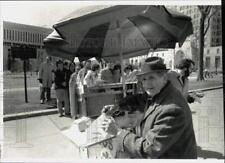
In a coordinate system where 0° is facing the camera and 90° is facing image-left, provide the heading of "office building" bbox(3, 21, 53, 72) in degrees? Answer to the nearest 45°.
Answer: approximately 315°

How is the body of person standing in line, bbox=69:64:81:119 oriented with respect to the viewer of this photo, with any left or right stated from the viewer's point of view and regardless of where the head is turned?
facing to the right of the viewer

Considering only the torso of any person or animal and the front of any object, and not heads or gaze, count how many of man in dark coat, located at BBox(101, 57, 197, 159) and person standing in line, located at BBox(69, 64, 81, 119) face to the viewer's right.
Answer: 1

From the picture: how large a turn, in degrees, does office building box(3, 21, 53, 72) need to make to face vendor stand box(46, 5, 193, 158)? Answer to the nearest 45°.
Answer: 0° — it already faces it

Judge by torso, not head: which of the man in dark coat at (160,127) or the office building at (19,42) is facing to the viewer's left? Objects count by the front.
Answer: the man in dark coat

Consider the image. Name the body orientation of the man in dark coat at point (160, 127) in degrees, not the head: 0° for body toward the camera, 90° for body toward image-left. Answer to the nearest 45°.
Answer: approximately 90°

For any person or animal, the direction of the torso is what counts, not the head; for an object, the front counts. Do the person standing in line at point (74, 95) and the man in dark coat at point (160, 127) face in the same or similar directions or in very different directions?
very different directions

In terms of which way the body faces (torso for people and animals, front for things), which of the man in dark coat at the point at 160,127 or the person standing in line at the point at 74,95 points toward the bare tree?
the person standing in line

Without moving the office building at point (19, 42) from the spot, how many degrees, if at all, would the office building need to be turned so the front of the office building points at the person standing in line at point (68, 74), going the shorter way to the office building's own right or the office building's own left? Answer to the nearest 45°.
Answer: approximately 45° to the office building's own left
